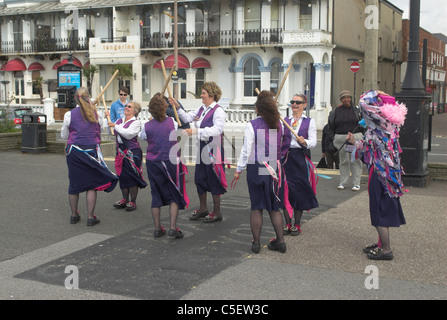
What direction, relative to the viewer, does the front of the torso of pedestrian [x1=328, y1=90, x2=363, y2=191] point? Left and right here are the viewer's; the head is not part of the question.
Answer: facing the viewer

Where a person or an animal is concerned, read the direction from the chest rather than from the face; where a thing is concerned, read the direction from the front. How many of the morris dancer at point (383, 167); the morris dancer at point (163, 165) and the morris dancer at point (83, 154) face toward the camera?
0

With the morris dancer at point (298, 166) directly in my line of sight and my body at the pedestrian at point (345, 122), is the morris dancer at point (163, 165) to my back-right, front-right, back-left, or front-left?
front-right

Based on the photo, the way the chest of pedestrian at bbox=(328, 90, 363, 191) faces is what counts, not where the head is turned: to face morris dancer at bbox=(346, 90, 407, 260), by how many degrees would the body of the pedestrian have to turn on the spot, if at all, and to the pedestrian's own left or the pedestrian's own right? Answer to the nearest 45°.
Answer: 0° — they already face them

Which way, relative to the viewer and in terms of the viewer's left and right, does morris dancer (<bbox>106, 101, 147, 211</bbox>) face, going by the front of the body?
facing the viewer and to the left of the viewer

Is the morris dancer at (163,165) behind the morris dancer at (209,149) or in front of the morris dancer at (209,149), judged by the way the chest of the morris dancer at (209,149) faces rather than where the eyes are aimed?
in front

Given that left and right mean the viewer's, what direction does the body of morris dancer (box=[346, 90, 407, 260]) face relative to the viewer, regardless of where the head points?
facing to the left of the viewer

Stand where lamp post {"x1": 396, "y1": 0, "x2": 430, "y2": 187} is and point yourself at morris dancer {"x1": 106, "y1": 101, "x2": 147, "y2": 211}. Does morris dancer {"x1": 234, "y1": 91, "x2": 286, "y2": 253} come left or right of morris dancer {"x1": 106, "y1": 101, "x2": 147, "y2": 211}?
left

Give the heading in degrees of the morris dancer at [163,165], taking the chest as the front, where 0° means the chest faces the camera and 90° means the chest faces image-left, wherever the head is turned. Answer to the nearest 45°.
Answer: approximately 180°

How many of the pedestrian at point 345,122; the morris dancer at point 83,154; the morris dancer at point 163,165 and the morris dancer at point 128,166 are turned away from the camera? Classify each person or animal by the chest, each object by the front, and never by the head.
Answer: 2

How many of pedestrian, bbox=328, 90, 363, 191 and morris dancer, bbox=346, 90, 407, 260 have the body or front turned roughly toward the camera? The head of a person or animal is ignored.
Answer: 1

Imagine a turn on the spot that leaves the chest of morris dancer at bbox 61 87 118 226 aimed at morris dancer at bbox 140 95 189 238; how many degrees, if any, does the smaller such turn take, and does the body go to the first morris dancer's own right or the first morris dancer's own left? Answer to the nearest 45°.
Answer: approximately 135° to the first morris dancer's own right

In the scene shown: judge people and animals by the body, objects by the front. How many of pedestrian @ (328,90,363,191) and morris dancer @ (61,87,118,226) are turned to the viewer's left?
0

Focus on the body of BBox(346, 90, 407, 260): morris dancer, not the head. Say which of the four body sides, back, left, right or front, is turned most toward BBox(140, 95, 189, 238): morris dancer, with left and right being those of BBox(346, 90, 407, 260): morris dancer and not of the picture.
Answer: front

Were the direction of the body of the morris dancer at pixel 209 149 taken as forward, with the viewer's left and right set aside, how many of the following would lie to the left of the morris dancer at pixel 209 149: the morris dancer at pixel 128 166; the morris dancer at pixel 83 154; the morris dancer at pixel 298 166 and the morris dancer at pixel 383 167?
2

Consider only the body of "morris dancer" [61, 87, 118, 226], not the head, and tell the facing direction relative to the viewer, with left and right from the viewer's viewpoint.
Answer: facing away from the viewer

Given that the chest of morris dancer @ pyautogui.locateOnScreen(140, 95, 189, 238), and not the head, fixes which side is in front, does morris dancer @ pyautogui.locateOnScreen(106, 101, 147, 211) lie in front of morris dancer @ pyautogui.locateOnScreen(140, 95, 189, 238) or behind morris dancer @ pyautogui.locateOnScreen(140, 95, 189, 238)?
in front

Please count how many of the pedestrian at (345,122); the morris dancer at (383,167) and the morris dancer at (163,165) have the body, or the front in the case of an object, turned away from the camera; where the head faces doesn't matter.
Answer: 1

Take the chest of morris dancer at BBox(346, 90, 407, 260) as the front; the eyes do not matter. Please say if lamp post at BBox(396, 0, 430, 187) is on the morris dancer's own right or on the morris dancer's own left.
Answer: on the morris dancer's own right

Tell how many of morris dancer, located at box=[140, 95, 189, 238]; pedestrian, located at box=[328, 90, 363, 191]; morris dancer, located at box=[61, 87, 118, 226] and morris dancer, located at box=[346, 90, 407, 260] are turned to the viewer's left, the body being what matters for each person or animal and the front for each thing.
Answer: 1
